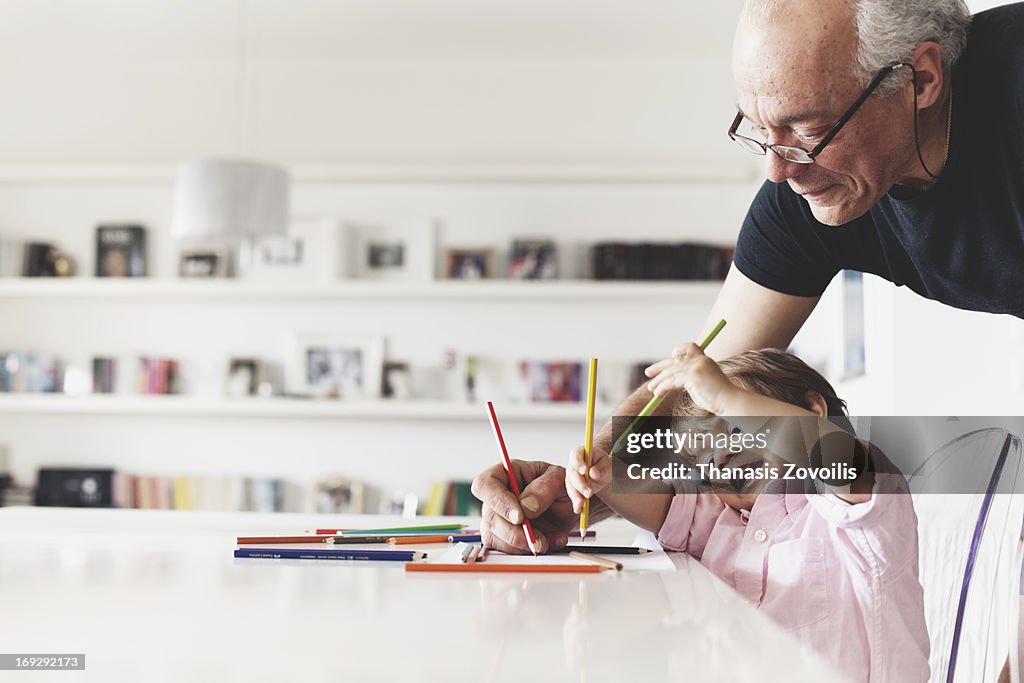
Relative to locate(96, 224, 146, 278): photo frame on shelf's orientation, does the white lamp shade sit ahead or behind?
ahead

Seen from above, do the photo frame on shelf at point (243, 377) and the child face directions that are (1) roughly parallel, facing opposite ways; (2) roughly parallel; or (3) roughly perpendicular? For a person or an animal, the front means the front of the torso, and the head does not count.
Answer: roughly perpendicular

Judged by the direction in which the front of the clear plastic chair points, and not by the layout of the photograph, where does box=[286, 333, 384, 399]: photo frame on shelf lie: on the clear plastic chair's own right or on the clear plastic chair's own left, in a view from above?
on the clear plastic chair's own right

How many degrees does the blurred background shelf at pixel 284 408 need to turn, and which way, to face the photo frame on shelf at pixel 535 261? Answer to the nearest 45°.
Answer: approximately 90° to its left

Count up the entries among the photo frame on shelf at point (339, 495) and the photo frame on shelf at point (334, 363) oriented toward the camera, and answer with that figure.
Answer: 2

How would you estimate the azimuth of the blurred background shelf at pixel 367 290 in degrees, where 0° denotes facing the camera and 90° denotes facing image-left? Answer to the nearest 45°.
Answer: approximately 0°

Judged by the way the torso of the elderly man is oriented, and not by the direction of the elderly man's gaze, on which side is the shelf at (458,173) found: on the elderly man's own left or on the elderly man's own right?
on the elderly man's own right

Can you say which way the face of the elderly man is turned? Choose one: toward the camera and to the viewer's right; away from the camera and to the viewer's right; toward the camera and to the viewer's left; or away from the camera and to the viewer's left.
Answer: toward the camera and to the viewer's left

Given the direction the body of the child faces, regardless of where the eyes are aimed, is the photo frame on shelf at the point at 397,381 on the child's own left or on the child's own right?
on the child's own right

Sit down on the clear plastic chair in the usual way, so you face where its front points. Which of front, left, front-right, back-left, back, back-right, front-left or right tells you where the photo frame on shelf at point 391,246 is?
right

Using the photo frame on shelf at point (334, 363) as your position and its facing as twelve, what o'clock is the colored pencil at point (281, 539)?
The colored pencil is roughly at 12 o'clock from the photo frame on shelf.
